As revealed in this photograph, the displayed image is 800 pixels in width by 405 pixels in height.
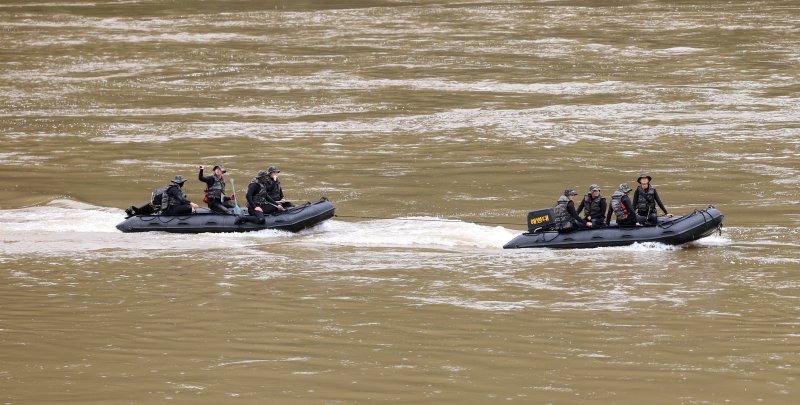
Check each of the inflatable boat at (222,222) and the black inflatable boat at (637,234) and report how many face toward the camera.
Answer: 0

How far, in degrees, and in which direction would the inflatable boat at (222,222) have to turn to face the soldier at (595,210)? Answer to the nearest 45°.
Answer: approximately 45° to its right

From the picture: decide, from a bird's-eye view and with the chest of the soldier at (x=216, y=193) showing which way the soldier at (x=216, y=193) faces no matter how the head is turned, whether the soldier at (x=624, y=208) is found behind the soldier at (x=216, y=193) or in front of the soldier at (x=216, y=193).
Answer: in front

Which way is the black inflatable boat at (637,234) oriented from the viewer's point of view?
to the viewer's right

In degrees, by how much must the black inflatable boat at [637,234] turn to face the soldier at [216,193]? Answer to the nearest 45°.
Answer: approximately 180°

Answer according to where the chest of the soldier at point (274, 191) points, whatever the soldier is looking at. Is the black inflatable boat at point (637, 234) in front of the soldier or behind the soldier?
in front

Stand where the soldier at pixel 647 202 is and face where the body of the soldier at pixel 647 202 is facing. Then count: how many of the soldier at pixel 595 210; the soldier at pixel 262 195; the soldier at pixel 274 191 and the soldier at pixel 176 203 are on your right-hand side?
4

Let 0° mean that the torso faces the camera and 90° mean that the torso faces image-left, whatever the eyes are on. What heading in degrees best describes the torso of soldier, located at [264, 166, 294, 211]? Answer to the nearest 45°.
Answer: approximately 315°

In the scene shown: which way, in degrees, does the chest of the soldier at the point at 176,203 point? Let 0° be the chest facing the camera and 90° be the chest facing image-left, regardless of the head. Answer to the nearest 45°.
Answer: approximately 270°

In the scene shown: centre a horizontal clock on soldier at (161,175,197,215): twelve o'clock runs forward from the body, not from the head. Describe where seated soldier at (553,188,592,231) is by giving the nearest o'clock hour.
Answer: The seated soldier is roughly at 1 o'clock from the soldier.

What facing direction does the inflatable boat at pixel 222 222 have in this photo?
to the viewer's right

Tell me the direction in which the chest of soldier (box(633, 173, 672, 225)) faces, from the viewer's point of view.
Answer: toward the camera

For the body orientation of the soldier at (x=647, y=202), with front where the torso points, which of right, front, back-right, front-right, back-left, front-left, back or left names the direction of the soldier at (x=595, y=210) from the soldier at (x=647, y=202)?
right

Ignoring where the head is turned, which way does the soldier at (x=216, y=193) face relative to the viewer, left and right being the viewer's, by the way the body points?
facing the viewer and to the right of the viewer
